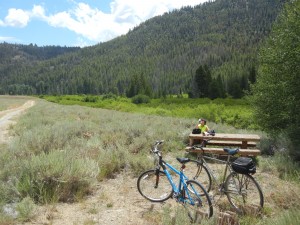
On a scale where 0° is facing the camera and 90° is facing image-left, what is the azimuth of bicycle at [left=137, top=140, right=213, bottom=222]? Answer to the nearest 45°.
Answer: approximately 135°

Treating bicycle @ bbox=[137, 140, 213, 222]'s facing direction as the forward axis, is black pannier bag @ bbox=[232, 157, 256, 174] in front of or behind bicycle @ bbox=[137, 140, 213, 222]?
behind

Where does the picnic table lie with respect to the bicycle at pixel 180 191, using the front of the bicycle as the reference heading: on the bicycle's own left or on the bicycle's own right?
on the bicycle's own right

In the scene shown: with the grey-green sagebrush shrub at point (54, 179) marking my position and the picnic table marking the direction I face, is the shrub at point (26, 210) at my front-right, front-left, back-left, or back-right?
back-right

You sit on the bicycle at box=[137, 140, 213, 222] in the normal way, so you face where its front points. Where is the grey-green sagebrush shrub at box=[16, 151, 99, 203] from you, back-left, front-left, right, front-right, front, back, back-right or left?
front-left

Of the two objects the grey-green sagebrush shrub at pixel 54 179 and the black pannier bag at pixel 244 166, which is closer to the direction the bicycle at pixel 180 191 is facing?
the grey-green sagebrush shrub

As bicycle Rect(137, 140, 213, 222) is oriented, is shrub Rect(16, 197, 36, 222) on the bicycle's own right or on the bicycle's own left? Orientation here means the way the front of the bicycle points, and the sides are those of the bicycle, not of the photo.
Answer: on the bicycle's own left
